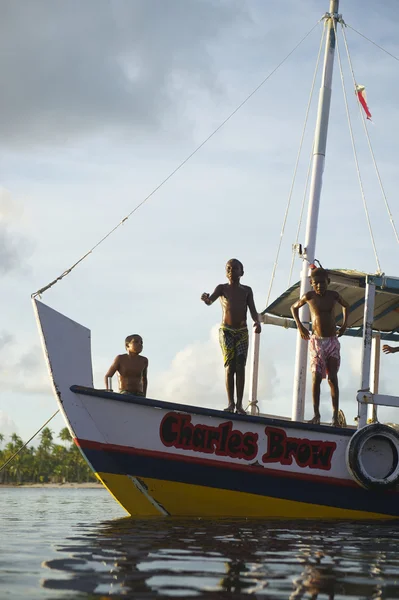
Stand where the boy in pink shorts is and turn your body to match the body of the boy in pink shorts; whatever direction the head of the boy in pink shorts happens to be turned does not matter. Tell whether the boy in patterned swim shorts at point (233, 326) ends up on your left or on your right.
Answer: on your right

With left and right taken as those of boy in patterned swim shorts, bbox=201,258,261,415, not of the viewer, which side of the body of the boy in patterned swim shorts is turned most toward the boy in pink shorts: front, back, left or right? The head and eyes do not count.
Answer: left

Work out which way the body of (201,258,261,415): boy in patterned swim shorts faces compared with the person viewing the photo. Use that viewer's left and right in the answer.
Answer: facing the viewer

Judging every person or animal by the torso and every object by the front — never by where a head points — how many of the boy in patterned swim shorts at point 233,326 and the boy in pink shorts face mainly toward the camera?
2

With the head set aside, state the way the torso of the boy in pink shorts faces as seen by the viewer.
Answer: toward the camera

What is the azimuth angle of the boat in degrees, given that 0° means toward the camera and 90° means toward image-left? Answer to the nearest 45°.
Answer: approximately 90°

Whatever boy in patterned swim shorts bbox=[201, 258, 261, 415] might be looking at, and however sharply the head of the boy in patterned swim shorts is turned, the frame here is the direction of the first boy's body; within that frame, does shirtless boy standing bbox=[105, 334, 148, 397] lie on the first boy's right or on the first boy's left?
on the first boy's right

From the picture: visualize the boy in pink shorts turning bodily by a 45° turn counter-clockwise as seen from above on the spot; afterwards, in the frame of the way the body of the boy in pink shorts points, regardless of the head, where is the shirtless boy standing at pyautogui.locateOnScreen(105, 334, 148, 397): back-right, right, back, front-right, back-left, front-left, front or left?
back-right
